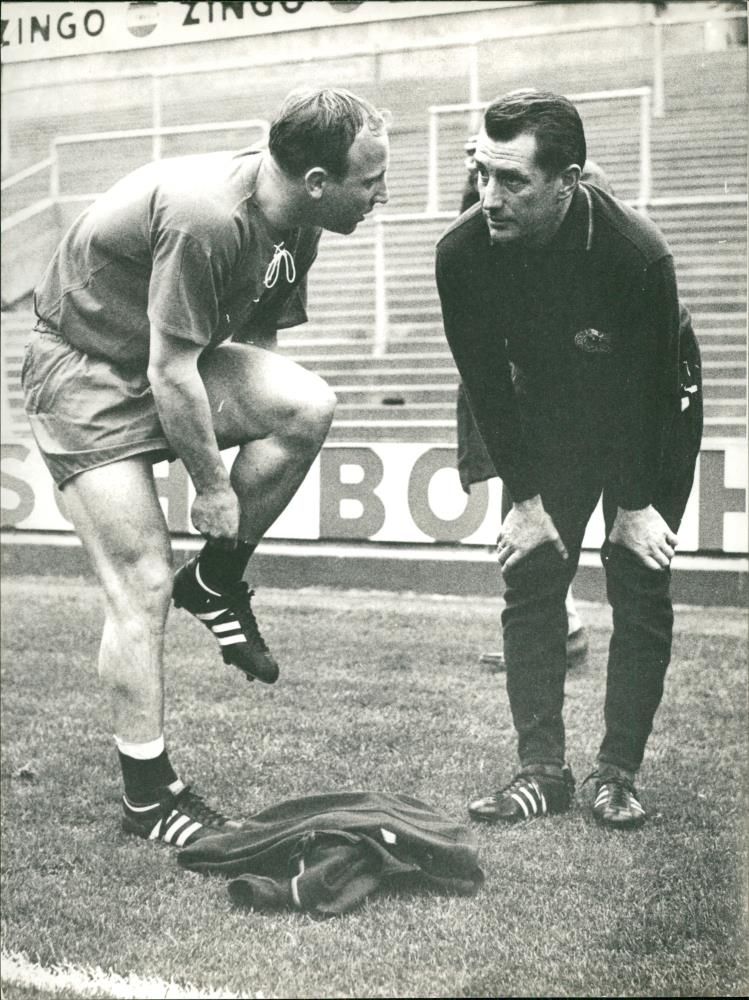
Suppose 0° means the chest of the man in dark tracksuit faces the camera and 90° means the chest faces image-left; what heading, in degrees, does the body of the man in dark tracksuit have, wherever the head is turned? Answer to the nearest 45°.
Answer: approximately 45°
